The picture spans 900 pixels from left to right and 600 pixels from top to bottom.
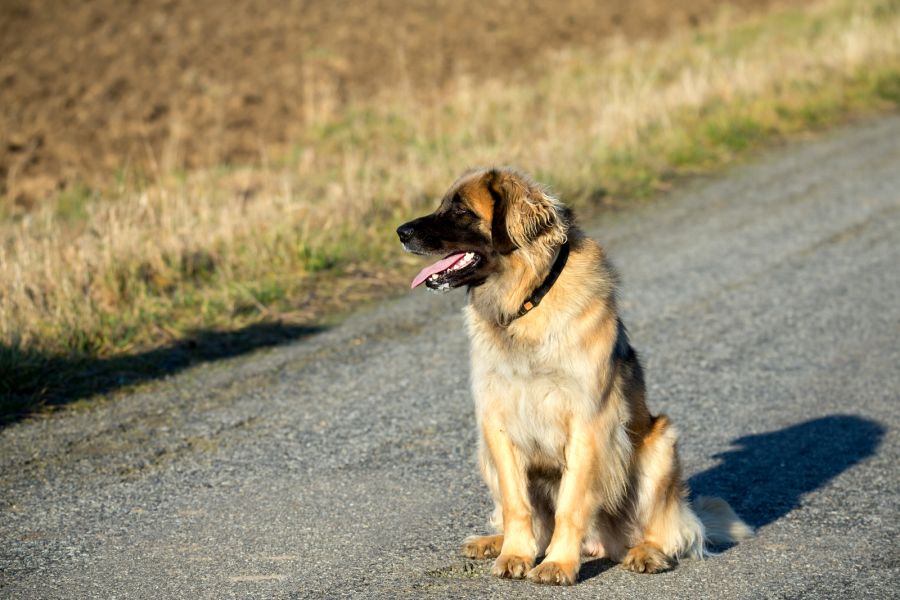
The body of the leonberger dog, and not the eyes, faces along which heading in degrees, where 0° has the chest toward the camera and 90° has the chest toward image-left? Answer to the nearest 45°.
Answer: approximately 45°
